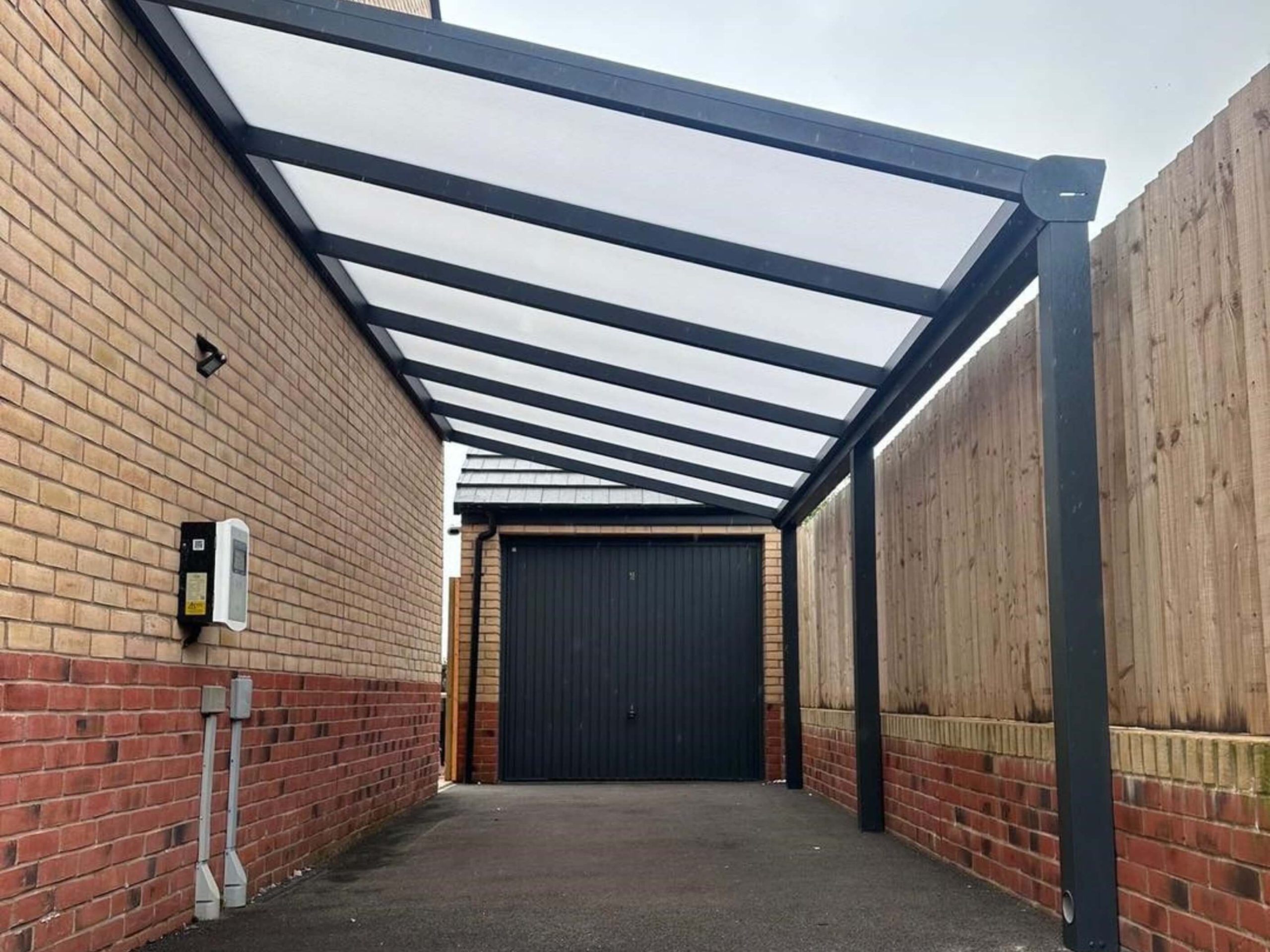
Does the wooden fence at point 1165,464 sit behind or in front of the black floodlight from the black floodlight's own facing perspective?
in front

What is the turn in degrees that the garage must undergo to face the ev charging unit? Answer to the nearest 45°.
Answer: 0° — it already faces it

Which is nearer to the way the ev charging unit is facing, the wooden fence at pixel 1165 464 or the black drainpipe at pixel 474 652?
the wooden fence

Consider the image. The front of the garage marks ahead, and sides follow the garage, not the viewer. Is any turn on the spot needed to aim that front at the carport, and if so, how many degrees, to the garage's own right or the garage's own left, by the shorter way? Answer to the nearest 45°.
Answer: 0° — it already faces it

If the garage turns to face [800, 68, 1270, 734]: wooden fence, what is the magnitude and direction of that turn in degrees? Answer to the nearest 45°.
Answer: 0° — it already faces it

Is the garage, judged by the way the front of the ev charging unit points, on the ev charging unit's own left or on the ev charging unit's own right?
on the ev charging unit's own left

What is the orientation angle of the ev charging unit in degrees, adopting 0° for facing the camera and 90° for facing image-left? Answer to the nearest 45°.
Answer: approximately 315°

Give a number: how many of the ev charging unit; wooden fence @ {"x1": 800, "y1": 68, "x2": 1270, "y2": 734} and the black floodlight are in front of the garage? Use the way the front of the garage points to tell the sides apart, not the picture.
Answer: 3
